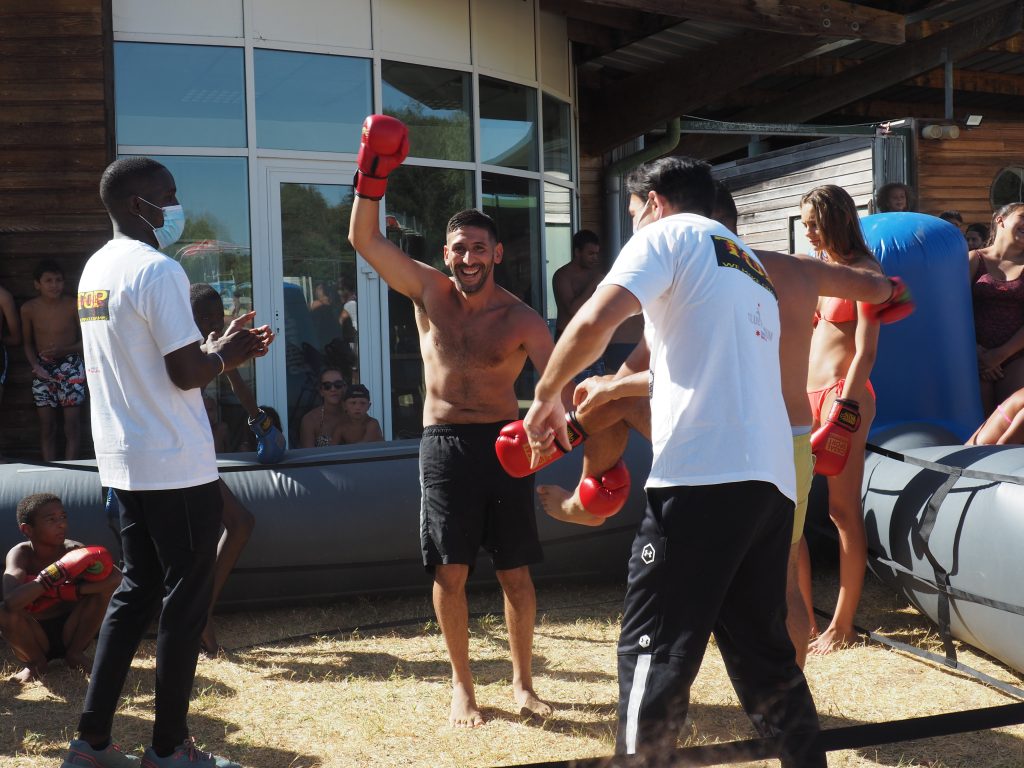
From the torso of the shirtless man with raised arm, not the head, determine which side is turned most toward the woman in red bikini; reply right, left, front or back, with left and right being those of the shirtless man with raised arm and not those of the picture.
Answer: left

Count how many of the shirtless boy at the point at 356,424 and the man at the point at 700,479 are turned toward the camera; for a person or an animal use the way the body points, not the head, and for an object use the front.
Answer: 1

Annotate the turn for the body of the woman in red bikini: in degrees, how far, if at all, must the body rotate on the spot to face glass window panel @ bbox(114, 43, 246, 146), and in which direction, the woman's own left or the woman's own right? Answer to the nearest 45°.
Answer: approximately 90° to the woman's own right

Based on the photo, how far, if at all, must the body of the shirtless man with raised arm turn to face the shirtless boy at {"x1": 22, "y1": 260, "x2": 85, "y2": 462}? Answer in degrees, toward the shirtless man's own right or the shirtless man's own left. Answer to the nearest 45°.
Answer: approximately 135° to the shirtless man's own right

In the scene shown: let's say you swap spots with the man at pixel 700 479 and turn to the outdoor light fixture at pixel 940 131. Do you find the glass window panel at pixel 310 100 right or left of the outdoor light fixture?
left

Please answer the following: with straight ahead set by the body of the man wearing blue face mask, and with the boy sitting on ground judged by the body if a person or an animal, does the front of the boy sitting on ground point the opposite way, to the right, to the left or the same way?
to the right

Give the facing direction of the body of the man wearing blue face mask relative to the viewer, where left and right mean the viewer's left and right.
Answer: facing away from the viewer and to the right of the viewer

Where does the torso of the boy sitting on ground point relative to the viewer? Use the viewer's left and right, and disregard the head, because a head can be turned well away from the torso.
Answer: facing the viewer and to the right of the viewer

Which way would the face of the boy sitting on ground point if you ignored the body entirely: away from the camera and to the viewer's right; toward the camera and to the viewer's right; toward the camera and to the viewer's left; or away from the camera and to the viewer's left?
toward the camera and to the viewer's right
